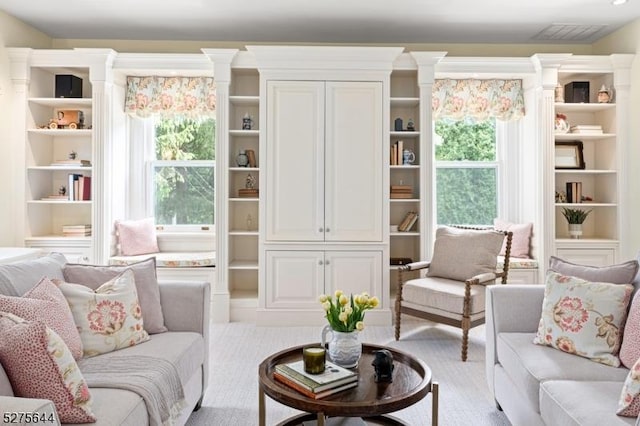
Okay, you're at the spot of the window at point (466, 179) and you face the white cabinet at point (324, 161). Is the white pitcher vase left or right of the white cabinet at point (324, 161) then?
left

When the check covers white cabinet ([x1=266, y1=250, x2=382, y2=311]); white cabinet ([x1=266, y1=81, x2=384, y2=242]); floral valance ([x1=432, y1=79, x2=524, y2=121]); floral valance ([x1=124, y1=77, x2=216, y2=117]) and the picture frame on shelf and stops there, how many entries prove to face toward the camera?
5

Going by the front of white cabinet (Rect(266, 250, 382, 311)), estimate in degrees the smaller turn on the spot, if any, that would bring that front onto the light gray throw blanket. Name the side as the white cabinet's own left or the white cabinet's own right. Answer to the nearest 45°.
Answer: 0° — it already faces it

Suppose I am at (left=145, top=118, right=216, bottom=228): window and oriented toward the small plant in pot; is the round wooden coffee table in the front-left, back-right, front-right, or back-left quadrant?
front-right

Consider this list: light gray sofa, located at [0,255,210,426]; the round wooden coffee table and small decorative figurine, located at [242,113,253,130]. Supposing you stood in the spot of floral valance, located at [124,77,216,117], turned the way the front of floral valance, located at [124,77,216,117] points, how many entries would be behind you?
0

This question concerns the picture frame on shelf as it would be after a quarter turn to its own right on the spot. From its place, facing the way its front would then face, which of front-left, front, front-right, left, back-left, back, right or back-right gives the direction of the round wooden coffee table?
left

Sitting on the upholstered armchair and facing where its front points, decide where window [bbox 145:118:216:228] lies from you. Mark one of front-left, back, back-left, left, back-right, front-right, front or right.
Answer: front-right

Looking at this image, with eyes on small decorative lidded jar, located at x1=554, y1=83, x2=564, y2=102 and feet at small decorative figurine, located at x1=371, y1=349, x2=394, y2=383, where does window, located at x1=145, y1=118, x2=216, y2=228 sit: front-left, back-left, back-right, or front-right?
front-left

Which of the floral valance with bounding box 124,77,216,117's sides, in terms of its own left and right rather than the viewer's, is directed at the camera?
front

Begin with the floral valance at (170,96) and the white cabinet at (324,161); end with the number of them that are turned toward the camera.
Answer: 2

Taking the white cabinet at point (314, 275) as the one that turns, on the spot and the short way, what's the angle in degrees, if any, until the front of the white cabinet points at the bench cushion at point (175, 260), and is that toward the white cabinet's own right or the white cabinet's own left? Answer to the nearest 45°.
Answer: approximately 90° to the white cabinet's own right

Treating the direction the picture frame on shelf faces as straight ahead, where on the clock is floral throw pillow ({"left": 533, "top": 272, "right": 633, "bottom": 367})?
The floral throw pillow is roughly at 12 o'clock from the picture frame on shelf.

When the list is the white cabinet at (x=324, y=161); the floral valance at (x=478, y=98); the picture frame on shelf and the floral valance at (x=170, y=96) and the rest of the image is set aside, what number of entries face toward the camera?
4

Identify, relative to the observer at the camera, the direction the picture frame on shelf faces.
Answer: facing the viewer

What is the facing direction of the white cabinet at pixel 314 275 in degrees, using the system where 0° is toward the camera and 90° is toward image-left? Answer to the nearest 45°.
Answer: approximately 0°

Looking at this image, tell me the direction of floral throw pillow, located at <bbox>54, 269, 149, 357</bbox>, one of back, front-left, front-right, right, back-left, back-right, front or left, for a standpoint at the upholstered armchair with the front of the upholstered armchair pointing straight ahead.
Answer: front

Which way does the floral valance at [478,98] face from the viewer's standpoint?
toward the camera

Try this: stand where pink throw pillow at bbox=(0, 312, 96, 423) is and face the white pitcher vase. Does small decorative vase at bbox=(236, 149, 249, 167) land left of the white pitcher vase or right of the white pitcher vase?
left

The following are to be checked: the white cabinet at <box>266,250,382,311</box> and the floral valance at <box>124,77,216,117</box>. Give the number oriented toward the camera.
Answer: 2
